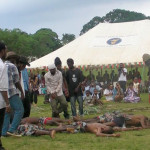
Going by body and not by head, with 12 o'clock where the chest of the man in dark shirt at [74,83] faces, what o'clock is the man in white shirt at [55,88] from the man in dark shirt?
The man in white shirt is roughly at 2 o'clock from the man in dark shirt.

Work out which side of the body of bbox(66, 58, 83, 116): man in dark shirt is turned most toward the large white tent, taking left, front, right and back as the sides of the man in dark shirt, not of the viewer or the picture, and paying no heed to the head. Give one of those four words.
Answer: back

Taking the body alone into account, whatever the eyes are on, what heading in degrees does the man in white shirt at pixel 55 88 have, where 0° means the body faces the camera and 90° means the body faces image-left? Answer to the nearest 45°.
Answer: approximately 0°

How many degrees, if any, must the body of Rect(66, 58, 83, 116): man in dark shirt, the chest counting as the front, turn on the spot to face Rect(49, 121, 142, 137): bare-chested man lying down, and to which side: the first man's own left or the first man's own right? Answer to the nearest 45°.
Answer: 0° — they already face them

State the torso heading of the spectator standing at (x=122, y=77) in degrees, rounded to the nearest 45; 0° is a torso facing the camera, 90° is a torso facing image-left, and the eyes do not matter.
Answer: approximately 0°
